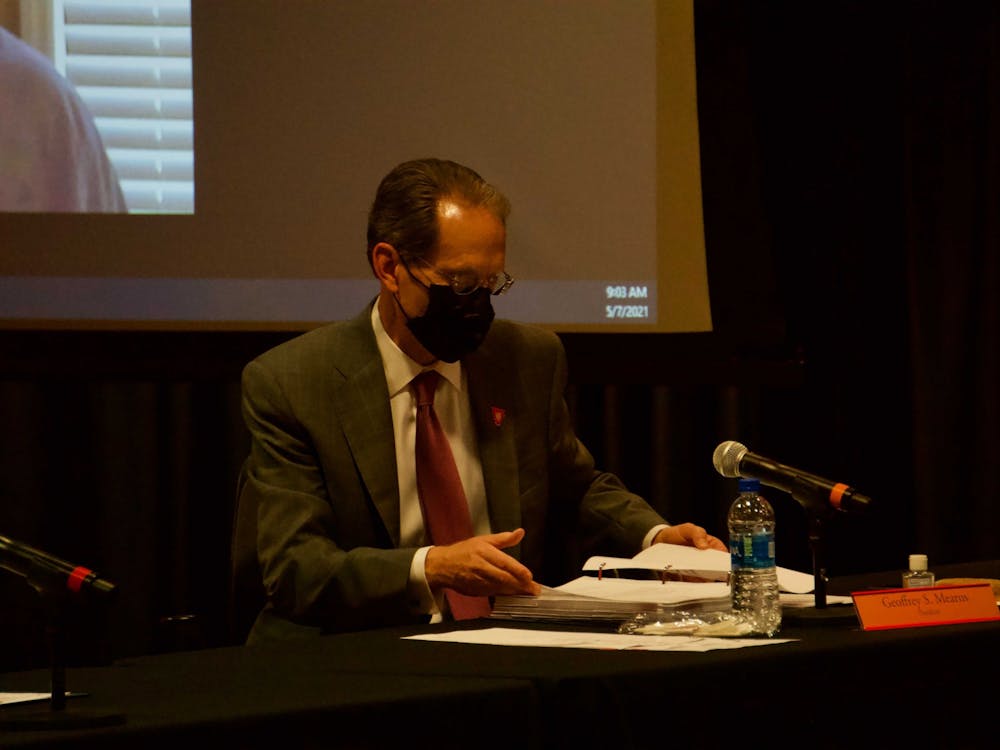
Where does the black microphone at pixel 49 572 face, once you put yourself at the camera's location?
facing to the left of the viewer

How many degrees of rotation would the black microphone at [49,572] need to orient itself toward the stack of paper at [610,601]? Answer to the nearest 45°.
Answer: approximately 135° to its right

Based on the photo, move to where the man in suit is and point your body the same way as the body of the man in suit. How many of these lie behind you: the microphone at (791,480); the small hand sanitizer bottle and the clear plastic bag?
0

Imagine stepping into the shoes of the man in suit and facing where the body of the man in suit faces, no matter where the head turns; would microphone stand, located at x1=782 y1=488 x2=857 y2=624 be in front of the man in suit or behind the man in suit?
in front

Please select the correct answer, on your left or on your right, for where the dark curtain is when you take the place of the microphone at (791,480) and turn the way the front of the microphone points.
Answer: on your right

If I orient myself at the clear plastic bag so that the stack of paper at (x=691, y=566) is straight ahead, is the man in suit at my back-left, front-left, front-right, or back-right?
front-left

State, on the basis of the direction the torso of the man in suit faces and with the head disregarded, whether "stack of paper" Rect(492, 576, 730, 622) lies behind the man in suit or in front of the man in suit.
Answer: in front

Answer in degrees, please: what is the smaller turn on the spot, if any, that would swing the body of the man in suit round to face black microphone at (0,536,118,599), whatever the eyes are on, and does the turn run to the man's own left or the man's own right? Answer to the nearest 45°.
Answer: approximately 45° to the man's own right

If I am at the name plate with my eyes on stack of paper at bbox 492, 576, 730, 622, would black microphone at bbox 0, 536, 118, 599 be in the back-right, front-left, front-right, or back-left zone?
front-left

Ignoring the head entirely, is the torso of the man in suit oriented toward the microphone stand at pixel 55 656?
no

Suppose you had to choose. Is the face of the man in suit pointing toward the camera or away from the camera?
toward the camera

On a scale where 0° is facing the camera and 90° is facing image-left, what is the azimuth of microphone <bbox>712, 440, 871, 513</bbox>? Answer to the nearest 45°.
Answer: approximately 90°
